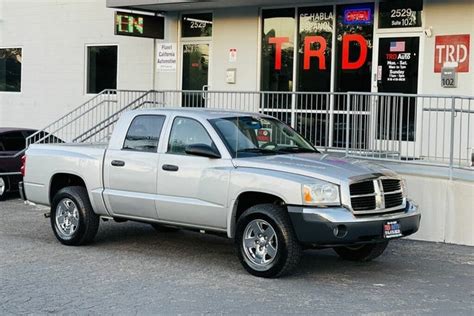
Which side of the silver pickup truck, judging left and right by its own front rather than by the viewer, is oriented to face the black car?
back

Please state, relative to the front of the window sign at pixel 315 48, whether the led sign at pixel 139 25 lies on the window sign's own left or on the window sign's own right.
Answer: on the window sign's own right

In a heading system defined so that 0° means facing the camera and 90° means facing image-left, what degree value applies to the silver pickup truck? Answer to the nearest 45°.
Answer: approximately 315°

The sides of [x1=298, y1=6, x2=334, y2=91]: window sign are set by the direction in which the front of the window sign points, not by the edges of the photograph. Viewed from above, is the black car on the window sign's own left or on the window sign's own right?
on the window sign's own right
